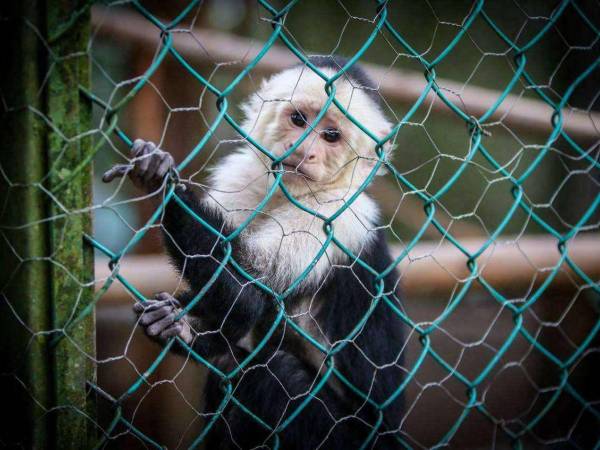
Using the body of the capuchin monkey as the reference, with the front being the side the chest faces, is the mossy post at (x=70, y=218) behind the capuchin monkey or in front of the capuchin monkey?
in front

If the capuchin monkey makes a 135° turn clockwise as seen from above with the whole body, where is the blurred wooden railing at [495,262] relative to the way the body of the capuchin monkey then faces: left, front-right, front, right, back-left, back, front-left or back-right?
front-right

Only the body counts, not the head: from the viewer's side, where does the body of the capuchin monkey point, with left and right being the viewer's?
facing the viewer and to the left of the viewer
